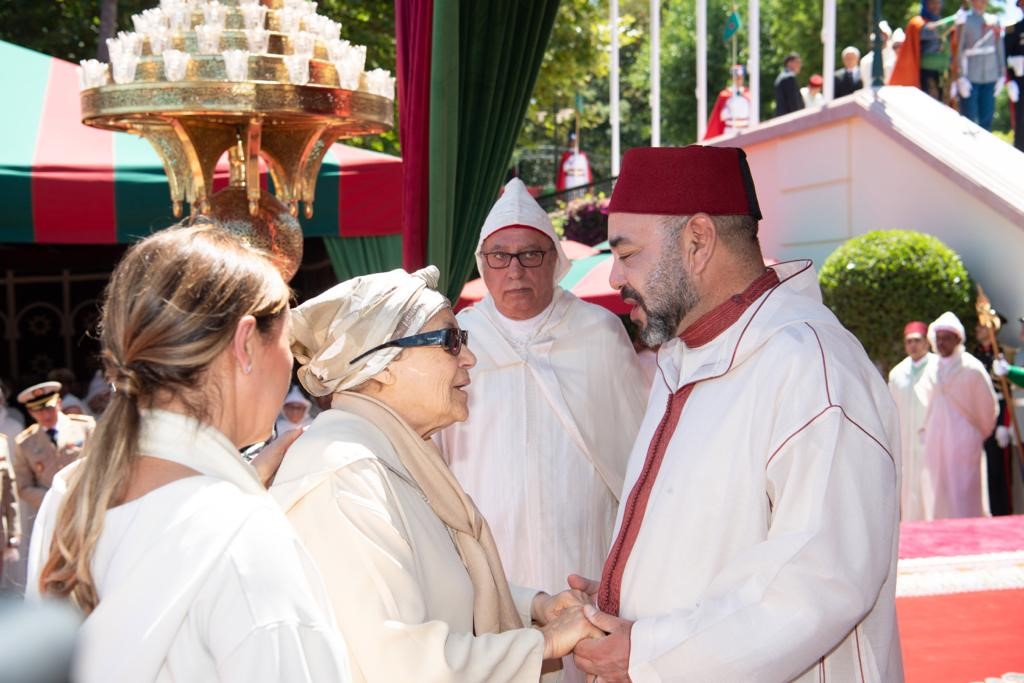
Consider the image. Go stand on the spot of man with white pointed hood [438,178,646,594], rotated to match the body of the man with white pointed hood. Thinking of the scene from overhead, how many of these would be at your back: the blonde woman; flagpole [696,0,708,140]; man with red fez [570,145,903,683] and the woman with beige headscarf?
1

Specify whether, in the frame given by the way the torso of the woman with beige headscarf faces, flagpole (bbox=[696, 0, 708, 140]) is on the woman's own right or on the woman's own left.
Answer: on the woman's own left

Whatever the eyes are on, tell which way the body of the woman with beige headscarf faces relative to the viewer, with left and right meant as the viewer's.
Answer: facing to the right of the viewer

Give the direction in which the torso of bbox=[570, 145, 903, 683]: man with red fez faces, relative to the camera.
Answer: to the viewer's left

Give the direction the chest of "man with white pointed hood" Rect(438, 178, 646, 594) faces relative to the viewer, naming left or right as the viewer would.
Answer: facing the viewer

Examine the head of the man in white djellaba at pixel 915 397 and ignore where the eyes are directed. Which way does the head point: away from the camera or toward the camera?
toward the camera

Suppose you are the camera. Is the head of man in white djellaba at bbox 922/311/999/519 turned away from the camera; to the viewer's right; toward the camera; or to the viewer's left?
toward the camera

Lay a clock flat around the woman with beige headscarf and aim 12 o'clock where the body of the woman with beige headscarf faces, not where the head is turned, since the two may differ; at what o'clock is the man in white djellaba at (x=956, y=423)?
The man in white djellaba is roughly at 10 o'clock from the woman with beige headscarf.

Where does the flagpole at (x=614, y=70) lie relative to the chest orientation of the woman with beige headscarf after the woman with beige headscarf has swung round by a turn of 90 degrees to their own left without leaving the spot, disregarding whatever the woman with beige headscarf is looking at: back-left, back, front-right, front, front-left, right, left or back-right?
front

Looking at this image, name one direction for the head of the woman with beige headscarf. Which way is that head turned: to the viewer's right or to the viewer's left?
to the viewer's right

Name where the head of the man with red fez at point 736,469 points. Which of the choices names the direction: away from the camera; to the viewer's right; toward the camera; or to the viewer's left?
to the viewer's left

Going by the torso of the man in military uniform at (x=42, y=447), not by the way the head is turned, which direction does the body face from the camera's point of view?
toward the camera

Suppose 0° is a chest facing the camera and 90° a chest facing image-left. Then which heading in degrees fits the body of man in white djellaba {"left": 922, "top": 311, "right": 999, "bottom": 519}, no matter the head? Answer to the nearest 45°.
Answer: approximately 45°

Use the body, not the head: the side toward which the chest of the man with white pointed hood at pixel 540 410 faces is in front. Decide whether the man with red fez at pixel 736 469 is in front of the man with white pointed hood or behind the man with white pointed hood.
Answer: in front

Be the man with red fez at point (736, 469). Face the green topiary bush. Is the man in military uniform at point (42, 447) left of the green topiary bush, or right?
left

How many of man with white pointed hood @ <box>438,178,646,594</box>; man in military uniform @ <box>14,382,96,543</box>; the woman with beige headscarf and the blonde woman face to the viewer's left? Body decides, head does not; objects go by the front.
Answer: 0

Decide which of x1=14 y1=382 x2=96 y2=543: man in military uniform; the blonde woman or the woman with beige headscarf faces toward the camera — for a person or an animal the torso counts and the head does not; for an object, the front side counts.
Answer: the man in military uniform
